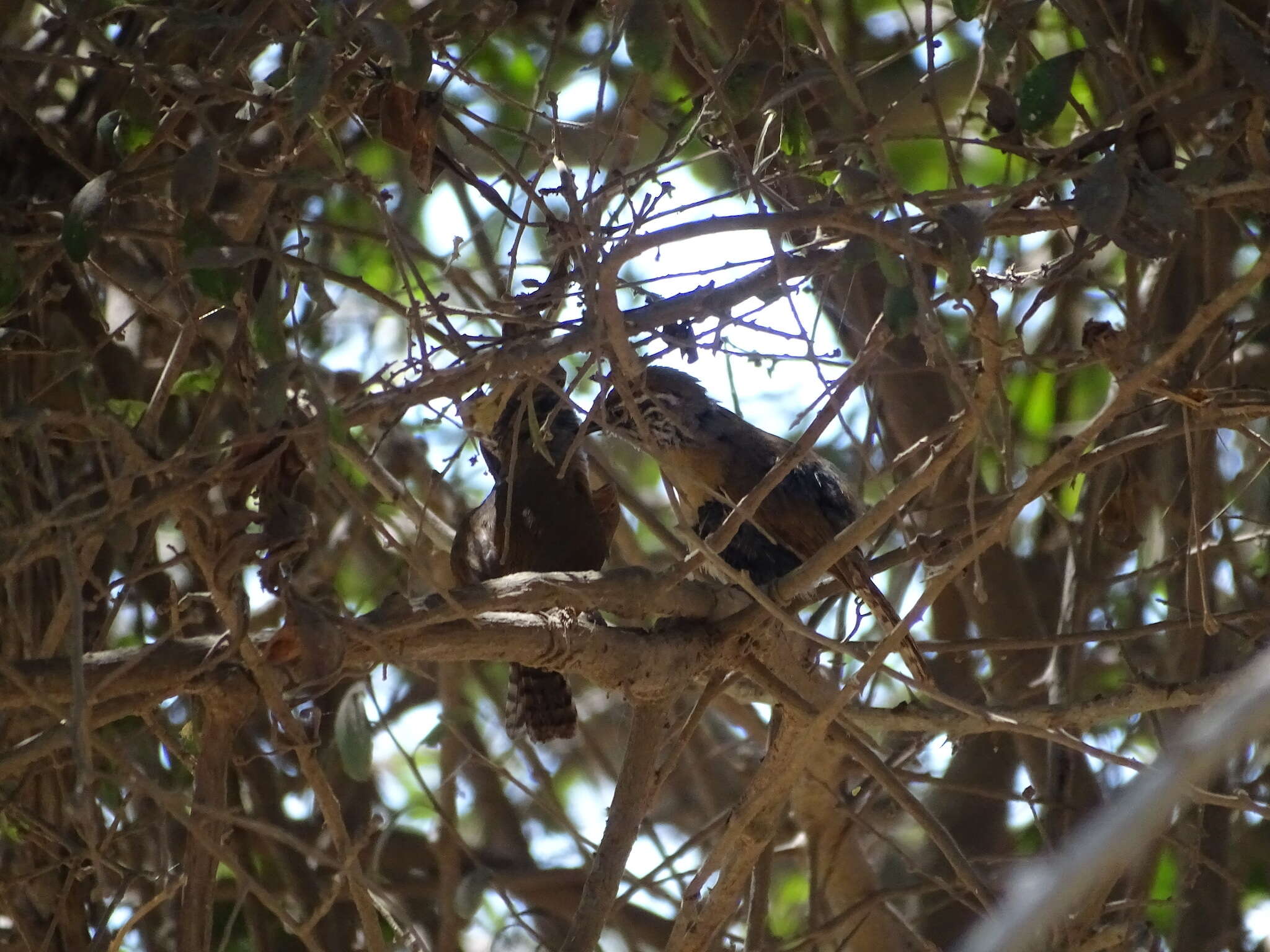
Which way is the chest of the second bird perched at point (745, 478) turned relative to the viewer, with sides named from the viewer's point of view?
facing to the left of the viewer

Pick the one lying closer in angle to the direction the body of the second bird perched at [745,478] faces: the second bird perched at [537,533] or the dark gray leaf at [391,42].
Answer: the second bird perched

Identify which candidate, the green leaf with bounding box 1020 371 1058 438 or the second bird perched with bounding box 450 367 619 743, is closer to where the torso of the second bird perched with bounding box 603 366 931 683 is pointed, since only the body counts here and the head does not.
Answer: the second bird perched
